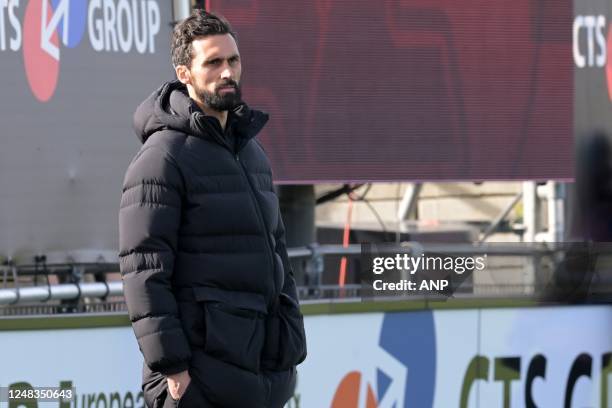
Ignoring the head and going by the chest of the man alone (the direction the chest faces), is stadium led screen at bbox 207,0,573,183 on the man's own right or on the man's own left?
on the man's own left

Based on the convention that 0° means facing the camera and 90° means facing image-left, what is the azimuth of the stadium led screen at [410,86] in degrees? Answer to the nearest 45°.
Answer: approximately 0°

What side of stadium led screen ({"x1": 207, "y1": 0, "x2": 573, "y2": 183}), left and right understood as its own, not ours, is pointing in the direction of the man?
front

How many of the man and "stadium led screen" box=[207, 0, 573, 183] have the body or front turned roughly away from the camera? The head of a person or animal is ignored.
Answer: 0

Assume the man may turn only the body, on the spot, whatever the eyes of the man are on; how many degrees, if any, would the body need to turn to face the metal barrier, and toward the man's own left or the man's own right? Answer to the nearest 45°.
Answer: approximately 135° to the man's own left

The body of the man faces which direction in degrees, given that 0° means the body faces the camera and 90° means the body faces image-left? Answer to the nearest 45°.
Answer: approximately 315°
